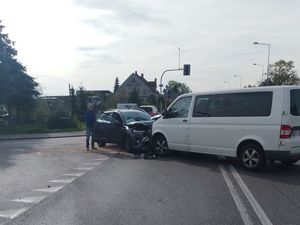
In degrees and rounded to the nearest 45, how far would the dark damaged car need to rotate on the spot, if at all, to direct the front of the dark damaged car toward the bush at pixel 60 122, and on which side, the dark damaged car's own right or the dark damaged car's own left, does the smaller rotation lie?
approximately 135° to the dark damaged car's own left

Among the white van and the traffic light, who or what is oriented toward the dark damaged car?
the white van

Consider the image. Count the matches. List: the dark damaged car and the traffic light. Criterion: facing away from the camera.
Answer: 1

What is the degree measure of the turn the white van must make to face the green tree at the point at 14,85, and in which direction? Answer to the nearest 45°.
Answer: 0° — it already faces it

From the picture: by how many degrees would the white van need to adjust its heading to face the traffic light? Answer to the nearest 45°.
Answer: approximately 45° to its right

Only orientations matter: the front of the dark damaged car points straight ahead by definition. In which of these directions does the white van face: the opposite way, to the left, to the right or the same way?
the opposite way

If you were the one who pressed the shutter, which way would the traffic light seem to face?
facing away from the viewer

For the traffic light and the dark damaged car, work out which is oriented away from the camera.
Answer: the traffic light

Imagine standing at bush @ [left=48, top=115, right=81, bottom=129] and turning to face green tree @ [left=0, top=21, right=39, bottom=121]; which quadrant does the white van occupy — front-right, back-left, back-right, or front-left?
back-left

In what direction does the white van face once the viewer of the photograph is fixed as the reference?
facing away from the viewer and to the left of the viewer

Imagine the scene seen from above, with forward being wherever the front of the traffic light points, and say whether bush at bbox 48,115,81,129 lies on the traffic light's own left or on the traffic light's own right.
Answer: on the traffic light's own left
